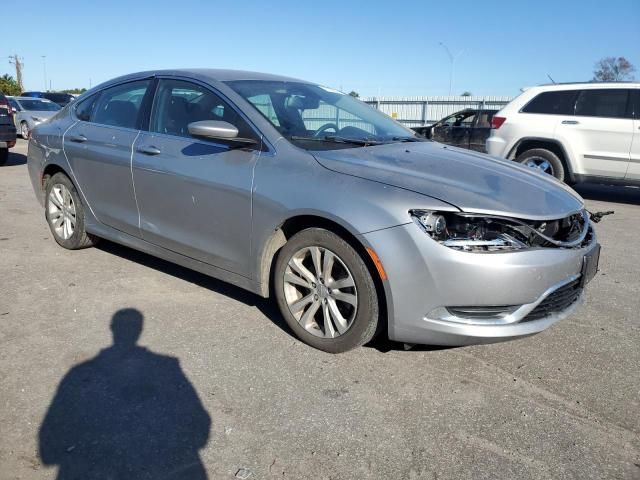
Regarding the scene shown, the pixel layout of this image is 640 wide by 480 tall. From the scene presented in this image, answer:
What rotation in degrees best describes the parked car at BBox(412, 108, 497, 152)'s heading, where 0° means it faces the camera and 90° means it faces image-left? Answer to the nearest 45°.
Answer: approximately 90°

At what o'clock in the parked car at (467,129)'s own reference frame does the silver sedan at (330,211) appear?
The silver sedan is roughly at 9 o'clock from the parked car.

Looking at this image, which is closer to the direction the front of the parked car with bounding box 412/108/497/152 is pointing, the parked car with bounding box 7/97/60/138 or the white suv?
the parked car

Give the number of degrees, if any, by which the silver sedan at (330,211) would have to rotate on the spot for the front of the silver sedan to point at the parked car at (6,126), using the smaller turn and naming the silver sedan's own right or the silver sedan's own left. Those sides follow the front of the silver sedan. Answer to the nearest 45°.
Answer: approximately 180°

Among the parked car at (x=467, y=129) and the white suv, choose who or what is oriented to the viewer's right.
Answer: the white suv

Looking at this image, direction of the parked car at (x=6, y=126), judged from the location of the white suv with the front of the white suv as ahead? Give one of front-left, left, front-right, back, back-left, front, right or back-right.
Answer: back

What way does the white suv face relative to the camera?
to the viewer's right

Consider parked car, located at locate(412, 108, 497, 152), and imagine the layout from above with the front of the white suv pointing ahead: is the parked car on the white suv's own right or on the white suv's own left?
on the white suv's own left

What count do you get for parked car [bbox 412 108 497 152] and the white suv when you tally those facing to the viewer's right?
1
